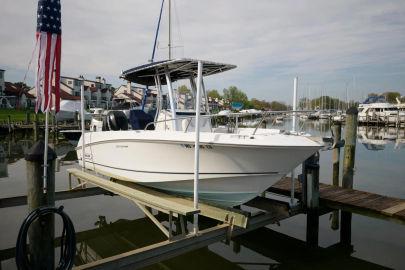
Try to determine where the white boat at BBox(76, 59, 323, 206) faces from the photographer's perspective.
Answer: facing the viewer and to the right of the viewer

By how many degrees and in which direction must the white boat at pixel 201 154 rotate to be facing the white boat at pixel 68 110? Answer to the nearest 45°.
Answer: approximately 180°

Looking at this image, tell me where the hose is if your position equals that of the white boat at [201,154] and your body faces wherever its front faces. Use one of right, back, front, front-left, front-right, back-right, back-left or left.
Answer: right

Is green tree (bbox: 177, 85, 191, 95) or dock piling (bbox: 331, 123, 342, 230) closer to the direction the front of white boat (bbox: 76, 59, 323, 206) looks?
the dock piling

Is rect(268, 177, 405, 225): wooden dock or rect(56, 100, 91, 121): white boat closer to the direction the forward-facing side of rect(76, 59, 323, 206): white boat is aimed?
the wooden dock

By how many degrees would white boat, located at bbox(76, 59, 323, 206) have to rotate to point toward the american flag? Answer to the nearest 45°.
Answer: approximately 90° to its right

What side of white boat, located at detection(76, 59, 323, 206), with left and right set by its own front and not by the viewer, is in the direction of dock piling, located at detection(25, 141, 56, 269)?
right

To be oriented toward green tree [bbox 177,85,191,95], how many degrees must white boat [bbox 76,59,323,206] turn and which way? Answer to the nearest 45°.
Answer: approximately 135° to its left
